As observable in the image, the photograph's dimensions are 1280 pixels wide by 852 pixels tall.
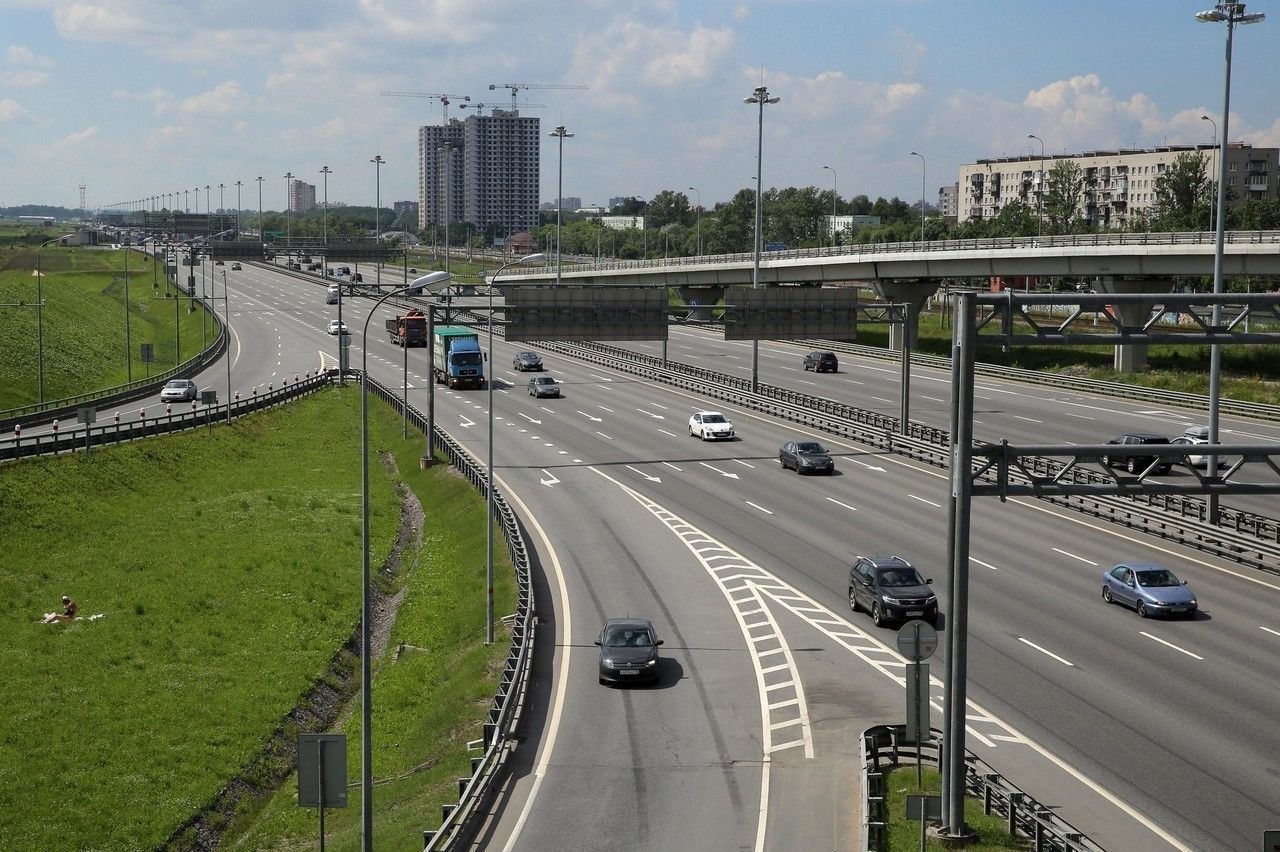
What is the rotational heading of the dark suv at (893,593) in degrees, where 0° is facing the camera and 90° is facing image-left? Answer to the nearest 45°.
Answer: approximately 315°

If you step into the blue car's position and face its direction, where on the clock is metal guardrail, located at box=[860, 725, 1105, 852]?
The metal guardrail is roughly at 2 o'clock from the blue car.

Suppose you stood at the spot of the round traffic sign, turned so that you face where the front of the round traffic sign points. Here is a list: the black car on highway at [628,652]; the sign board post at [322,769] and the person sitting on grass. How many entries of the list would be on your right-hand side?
0

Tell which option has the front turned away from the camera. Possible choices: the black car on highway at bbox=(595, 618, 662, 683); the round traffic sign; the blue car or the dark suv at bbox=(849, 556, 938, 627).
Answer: the round traffic sign

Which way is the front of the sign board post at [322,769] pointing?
away from the camera

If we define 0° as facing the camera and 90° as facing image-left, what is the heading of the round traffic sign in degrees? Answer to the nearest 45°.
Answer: approximately 180°

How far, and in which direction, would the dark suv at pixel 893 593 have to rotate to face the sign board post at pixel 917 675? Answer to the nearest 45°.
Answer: approximately 45° to its right

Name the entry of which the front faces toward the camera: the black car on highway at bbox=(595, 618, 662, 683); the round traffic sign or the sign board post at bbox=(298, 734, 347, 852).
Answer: the black car on highway

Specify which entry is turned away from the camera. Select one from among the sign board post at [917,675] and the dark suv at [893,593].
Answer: the sign board post

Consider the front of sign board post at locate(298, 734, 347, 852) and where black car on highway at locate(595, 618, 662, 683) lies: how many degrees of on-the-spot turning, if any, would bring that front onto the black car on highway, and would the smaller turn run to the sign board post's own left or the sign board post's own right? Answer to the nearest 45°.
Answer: approximately 45° to the sign board post's own right

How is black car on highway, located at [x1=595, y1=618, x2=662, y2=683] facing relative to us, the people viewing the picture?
facing the viewer

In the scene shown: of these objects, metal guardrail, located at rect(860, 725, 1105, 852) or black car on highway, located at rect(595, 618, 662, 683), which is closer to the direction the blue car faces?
the metal guardrail

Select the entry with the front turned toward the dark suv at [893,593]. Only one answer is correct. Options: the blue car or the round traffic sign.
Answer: the round traffic sign

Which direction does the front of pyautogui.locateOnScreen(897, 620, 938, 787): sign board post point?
away from the camera

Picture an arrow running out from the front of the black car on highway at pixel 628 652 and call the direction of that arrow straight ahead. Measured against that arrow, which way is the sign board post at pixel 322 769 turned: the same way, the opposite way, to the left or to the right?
the opposite way

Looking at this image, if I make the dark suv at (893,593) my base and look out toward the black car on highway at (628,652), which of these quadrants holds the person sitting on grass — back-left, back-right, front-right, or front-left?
front-right

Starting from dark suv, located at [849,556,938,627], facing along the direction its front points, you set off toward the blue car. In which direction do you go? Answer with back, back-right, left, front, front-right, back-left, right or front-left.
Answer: front-left

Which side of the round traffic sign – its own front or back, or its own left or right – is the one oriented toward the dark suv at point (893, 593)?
front
